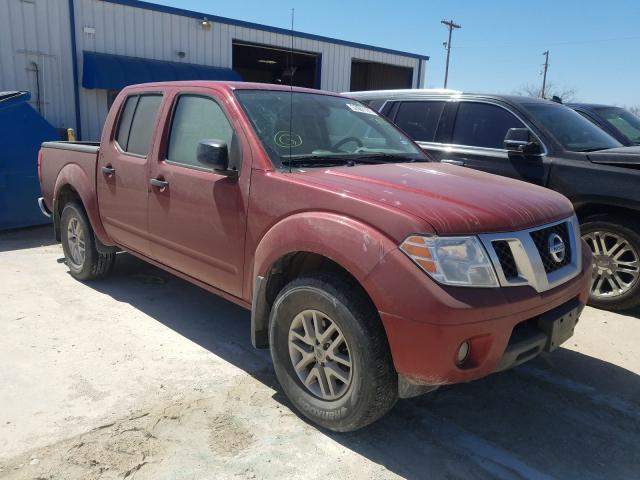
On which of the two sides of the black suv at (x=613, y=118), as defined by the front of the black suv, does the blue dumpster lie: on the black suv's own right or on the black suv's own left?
on the black suv's own right

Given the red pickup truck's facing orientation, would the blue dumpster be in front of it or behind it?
behind

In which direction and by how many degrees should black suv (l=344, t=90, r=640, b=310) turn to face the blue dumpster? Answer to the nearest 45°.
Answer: approximately 135° to its right

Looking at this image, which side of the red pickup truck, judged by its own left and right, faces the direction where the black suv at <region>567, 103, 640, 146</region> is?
left

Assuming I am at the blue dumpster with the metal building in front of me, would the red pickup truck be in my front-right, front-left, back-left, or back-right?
back-right

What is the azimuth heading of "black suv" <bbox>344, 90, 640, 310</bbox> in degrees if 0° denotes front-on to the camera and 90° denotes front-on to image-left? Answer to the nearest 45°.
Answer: approximately 315°

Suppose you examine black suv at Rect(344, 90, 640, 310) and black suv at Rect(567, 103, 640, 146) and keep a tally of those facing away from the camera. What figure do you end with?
0

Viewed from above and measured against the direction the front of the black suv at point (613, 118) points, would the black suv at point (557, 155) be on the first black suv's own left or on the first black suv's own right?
on the first black suv's own right

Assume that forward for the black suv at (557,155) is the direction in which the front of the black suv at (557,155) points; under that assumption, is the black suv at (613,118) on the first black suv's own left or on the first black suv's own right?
on the first black suv's own left

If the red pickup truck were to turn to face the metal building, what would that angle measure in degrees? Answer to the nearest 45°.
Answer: approximately 180°

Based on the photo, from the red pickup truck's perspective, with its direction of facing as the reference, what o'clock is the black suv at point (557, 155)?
The black suv is roughly at 9 o'clock from the red pickup truck.

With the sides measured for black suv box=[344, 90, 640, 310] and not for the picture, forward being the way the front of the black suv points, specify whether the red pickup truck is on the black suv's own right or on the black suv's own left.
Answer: on the black suv's own right
